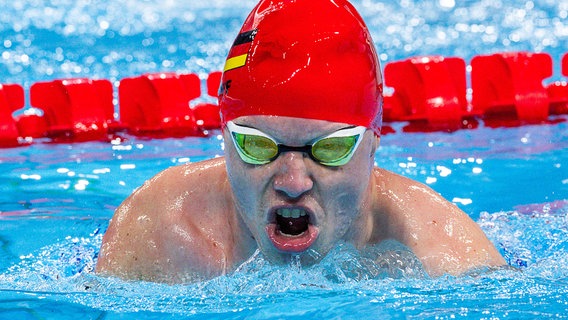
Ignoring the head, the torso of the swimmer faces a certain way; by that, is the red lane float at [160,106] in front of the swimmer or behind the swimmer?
behind

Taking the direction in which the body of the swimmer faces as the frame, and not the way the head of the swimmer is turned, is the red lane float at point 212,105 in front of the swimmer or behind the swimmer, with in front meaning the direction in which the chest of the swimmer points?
behind

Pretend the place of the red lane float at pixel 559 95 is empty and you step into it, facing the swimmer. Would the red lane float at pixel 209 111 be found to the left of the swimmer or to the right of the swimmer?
right

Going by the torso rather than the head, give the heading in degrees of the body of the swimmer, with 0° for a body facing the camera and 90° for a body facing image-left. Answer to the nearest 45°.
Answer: approximately 0°

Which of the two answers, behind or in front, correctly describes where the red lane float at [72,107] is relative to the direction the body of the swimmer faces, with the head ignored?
behind

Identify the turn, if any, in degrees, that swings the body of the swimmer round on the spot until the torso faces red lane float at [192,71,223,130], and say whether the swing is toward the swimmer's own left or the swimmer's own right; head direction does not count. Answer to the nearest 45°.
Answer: approximately 180°

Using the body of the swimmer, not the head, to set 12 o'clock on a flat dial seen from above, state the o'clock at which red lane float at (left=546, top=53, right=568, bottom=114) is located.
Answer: The red lane float is roughly at 7 o'clock from the swimmer.
